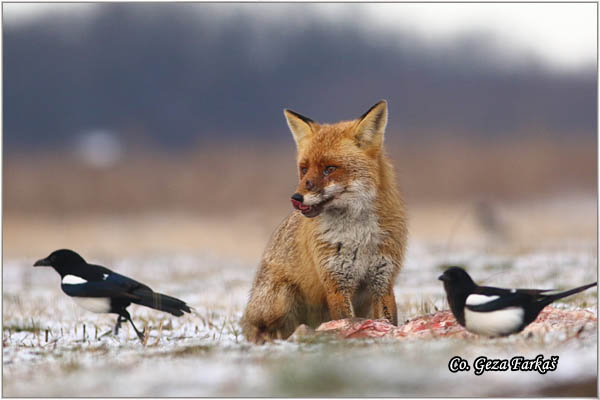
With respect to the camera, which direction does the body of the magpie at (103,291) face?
to the viewer's left

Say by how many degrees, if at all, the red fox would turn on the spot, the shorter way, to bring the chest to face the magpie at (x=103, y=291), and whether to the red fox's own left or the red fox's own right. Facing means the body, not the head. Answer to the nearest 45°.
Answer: approximately 135° to the red fox's own right

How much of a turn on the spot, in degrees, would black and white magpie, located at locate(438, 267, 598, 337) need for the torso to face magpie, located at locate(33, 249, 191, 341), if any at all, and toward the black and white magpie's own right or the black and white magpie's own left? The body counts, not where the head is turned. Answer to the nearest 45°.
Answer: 0° — it already faces it

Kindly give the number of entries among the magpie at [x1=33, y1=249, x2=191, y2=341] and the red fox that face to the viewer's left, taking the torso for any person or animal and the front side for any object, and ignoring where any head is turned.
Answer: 1

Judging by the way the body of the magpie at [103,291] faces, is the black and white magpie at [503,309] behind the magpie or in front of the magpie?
behind

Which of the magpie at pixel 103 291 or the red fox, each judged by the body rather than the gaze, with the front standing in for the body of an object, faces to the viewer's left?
the magpie

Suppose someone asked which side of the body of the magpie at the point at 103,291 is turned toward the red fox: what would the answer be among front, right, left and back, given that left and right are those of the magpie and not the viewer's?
back

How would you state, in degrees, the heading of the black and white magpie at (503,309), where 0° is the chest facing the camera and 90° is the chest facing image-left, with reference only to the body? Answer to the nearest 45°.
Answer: approximately 90°

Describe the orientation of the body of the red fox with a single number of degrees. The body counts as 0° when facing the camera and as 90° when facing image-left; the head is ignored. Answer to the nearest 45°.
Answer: approximately 315°
